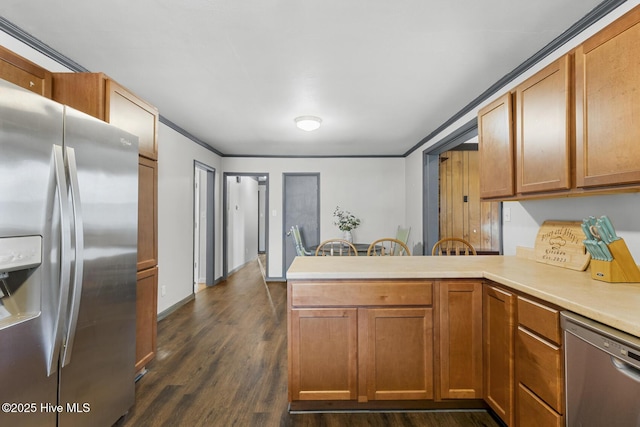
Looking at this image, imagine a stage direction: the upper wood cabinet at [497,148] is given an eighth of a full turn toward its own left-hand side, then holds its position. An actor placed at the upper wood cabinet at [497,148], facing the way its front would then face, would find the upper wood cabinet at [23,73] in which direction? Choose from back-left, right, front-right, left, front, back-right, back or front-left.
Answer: front-right

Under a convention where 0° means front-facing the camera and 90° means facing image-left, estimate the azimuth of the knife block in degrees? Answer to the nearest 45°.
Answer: approximately 45°

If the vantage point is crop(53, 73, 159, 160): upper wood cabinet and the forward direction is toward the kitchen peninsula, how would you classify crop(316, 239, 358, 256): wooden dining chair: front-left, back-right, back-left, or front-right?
front-left

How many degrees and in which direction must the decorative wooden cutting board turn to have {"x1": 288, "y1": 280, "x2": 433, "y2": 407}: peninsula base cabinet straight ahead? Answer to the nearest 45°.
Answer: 0° — it already faces it

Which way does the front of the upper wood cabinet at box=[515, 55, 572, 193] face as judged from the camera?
facing the viewer and to the left of the viewer

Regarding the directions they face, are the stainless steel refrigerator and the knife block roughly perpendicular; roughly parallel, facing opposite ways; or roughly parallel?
roughly parallel, facing opposite ways

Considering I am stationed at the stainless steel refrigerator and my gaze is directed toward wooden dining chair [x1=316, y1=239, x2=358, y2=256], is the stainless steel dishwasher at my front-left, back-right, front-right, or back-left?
front-right

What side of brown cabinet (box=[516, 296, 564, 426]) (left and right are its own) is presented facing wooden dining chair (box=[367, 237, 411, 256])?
right

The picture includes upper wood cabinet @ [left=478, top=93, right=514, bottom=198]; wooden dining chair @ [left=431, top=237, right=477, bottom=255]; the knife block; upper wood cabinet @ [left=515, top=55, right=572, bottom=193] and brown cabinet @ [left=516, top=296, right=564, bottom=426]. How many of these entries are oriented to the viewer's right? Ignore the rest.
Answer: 0

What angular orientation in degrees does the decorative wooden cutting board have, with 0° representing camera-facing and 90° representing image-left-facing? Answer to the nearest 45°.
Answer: approximately 45°

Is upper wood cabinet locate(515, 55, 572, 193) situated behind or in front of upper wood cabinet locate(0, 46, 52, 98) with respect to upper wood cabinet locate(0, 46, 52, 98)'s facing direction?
in front

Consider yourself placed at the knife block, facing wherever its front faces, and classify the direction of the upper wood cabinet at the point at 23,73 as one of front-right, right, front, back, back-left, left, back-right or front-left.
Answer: front
